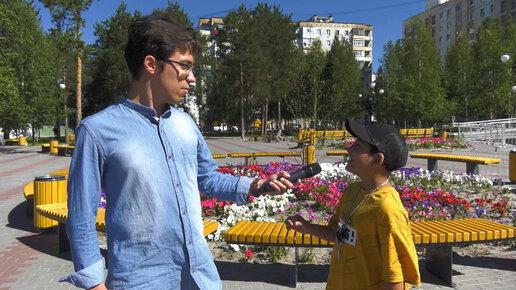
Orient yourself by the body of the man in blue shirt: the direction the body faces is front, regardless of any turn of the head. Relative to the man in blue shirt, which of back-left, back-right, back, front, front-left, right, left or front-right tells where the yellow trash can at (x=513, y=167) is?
left

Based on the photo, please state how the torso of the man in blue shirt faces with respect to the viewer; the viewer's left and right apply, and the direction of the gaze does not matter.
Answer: facing the viewer and to the right of the viewer

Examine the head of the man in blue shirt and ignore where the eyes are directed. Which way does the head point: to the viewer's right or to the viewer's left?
to the viewer's right

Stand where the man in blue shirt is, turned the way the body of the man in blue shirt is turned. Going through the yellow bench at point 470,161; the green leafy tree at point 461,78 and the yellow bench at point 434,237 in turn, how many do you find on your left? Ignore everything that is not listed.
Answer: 3

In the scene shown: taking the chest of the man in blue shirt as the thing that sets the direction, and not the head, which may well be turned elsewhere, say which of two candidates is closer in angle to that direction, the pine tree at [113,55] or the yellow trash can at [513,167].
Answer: the yellow trash can

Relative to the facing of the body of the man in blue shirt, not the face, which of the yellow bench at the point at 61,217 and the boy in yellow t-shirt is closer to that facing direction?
the boy in yellow t-shirt

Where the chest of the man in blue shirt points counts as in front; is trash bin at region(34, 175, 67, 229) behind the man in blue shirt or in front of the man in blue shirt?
behind

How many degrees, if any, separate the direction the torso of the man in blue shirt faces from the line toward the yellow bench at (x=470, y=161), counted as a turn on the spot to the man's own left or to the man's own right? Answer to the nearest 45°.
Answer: approximately 90° to the man's own left

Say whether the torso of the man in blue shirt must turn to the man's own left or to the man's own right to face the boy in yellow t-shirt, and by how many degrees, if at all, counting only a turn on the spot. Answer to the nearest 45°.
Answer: approximately 45° to the man's own left

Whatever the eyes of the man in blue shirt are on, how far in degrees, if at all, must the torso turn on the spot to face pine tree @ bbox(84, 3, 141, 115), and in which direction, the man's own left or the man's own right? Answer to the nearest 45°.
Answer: approximately 135° to the man's own left

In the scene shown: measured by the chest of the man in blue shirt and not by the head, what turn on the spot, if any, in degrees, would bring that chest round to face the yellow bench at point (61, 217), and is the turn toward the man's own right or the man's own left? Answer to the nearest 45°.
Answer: approximately 135° to the man's own left

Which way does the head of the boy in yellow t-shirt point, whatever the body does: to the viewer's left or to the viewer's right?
to the viewer's left
